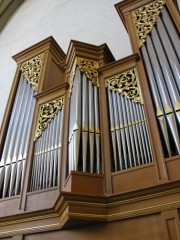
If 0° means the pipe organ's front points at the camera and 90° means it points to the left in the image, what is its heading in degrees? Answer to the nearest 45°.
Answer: approximately 45°
